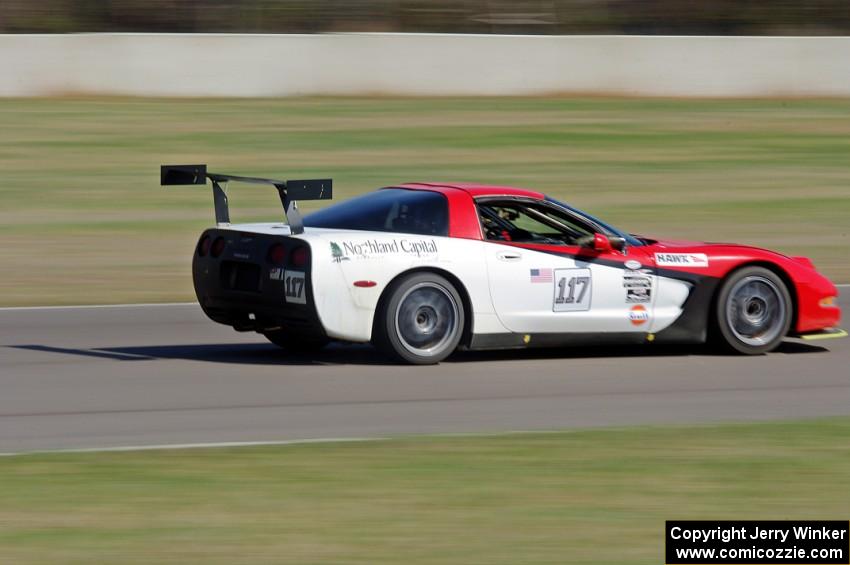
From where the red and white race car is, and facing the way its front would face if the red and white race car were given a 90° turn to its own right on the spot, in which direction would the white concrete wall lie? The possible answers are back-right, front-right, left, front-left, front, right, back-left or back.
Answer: back-left

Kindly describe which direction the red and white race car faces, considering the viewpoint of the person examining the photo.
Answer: facing away from the viewer and to the right of the viewer
